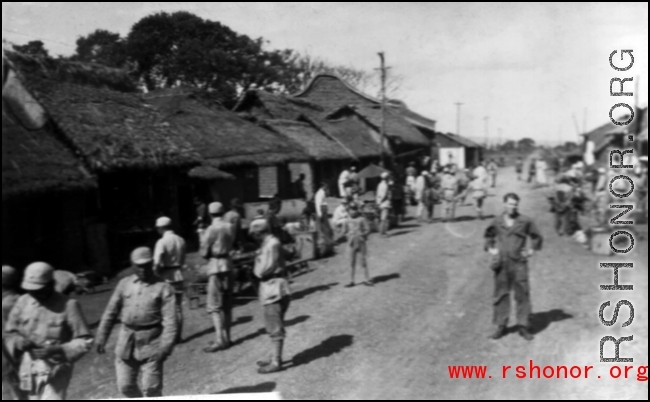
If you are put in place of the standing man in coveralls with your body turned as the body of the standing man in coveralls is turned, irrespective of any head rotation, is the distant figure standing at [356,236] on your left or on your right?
on your right

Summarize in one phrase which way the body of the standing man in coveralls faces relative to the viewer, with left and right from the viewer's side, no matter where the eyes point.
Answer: facing the viewer

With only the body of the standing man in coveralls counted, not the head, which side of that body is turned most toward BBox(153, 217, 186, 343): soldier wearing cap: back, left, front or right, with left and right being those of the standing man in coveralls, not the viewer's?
right

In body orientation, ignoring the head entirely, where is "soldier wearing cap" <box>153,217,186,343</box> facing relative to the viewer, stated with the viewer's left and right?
facing away from the viewer and to the left of the viewer

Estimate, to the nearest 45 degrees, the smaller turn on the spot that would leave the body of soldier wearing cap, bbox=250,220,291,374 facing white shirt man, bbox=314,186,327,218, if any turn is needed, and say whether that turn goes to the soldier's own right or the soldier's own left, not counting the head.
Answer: approximately 90° to the soldier's own right

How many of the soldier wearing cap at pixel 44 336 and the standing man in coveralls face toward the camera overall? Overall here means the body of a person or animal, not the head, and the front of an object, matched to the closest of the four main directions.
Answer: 2

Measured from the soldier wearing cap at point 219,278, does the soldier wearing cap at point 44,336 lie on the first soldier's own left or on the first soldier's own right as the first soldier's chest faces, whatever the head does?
on the first soldier's own left

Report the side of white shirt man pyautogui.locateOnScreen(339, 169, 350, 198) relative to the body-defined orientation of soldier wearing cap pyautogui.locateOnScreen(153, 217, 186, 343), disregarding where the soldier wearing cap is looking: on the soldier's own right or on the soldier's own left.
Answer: on the soldier's own right

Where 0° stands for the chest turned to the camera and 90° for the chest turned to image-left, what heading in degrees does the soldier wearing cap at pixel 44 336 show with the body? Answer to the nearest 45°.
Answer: approximately 0°
